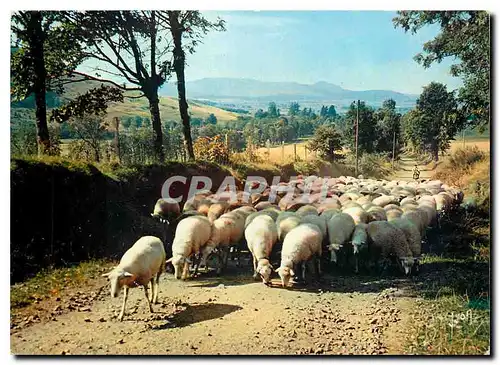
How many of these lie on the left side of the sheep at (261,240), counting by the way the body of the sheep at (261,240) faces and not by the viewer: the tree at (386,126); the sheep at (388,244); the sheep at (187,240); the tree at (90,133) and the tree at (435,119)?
3

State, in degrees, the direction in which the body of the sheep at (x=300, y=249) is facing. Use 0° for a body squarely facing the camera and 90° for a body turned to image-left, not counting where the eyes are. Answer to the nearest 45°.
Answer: approximately 45°

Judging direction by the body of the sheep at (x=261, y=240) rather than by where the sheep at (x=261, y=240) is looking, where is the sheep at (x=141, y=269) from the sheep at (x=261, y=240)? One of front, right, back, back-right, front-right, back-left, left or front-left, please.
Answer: front-right

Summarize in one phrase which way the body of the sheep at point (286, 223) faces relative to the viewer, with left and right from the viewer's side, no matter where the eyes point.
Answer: facing the viewer and to the left of the viewer

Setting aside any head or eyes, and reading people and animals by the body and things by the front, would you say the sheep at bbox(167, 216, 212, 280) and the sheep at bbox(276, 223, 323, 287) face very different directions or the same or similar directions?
same or similar directions

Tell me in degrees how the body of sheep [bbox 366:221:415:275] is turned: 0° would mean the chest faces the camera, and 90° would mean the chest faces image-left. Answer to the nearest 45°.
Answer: approximately 315°

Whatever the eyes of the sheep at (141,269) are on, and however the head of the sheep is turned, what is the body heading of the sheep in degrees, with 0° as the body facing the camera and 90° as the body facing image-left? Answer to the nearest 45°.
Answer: approximately 45°

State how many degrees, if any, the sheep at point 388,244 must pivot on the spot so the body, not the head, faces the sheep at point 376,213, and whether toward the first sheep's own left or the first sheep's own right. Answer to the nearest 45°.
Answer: approximately 135° to the first sheep's own left

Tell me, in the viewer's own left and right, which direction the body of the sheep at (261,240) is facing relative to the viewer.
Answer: facing the viewer

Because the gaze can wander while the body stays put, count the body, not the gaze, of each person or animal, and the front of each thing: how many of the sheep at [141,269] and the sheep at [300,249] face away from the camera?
0

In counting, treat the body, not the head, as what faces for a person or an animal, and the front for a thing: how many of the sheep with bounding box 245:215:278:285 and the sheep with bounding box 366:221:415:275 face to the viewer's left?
0
